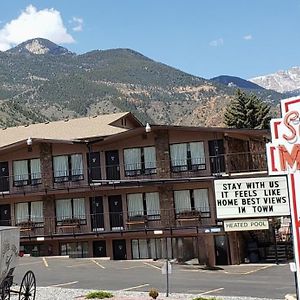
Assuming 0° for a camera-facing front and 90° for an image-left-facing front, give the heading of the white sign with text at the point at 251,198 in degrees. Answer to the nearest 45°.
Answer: approximately 0°

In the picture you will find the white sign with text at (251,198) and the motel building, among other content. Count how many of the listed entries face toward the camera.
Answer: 2

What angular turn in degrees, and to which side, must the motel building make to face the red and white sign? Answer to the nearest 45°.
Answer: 0° — it already faces it

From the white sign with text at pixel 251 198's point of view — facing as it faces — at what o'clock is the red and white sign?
The red and white sign is roughly at 9 o'clock from the white sign with text.

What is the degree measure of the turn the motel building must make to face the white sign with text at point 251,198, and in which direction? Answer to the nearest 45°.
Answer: approximately 45° to its left

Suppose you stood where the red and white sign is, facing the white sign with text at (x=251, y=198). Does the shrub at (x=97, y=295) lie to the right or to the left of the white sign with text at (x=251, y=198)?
left

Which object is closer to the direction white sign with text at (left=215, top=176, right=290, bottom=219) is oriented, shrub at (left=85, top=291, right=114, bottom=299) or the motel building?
the shrub

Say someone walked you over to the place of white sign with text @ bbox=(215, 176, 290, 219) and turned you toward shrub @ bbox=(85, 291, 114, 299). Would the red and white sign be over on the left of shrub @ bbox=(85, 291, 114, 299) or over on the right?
left
